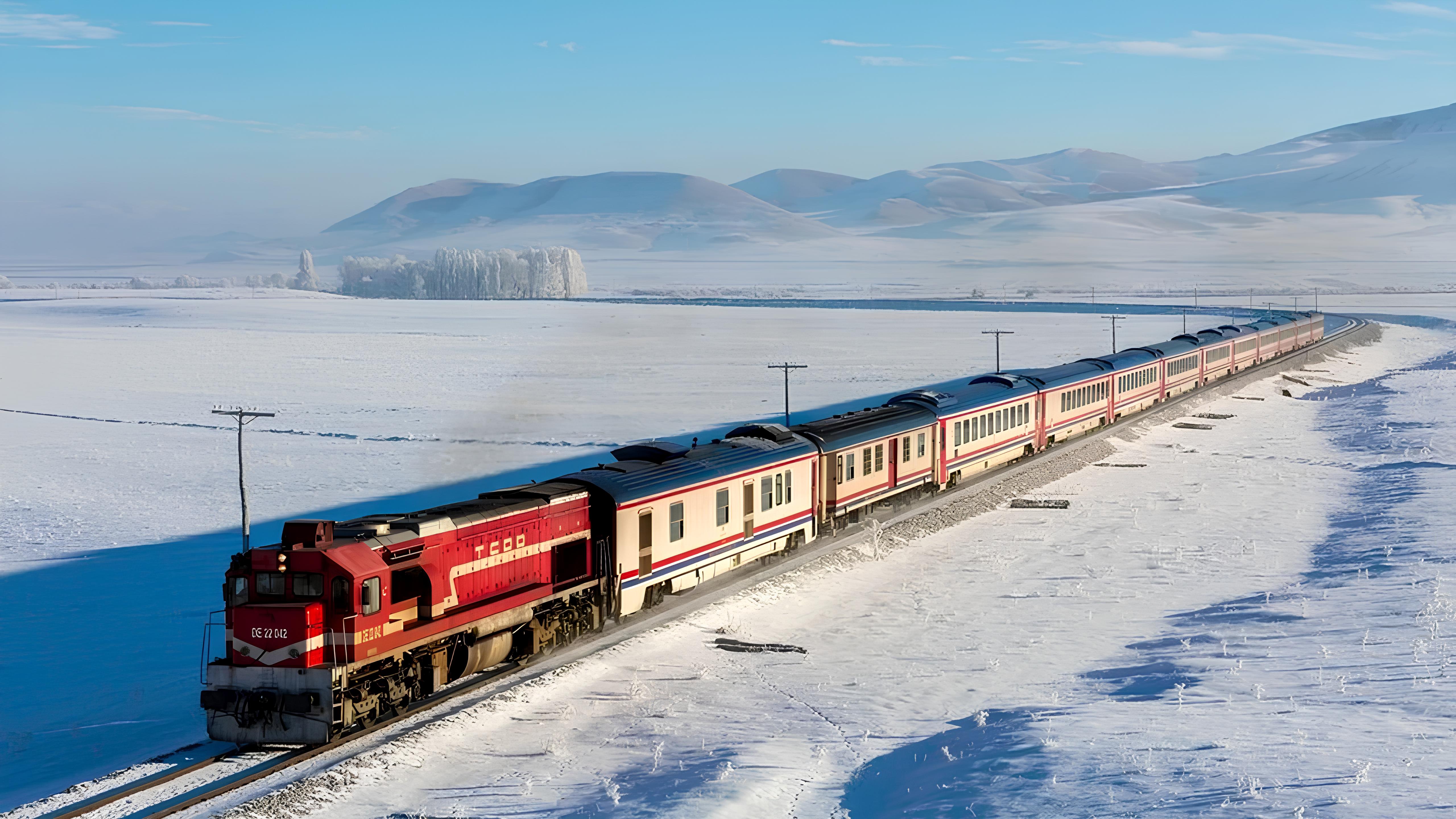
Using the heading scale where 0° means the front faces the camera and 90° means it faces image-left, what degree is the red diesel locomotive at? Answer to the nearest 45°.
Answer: approximately 45°
